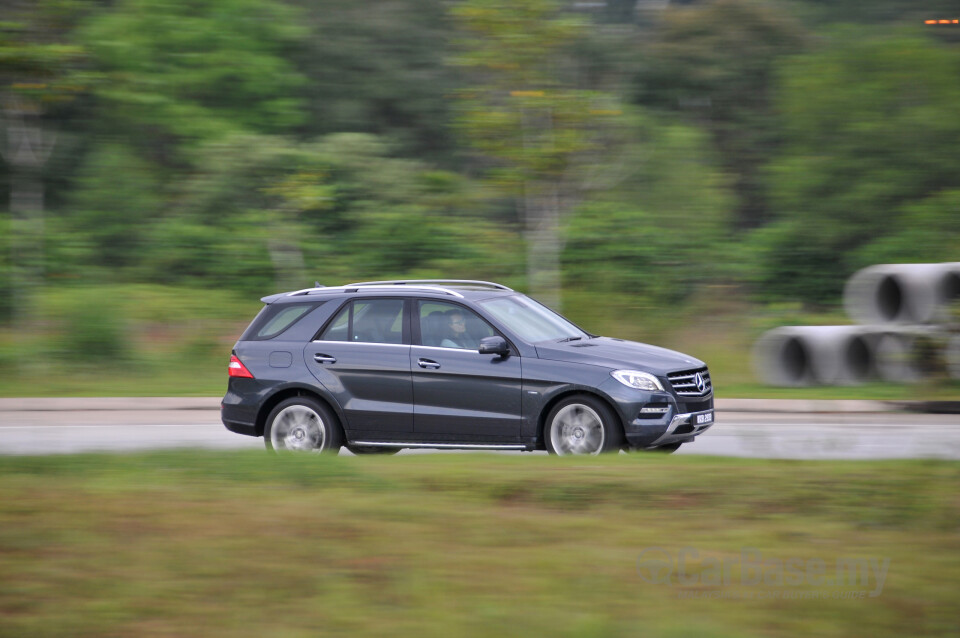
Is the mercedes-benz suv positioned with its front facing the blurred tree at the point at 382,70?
no

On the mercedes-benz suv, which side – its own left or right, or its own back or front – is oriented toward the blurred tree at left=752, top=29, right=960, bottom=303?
left

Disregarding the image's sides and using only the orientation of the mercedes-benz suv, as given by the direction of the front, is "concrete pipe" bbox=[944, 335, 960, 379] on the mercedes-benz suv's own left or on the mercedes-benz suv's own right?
on the mercedes-benz suv's own left

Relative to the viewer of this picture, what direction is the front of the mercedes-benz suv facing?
facing the viewer and to the right of the viewer

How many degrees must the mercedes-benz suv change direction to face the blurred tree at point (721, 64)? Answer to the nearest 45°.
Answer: approximately 135° to its left

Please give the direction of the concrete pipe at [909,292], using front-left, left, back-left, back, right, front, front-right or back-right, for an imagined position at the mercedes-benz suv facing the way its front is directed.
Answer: left

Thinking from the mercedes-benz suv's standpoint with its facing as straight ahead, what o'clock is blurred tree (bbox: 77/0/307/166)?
The blurred tree is roughly at 7 o'clock from the mercedes-benz suv.

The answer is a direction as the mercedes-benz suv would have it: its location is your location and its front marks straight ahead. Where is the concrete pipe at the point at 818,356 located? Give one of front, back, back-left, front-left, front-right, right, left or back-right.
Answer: left

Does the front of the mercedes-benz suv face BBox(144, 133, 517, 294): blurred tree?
no

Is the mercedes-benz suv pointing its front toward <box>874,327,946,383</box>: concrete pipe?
no

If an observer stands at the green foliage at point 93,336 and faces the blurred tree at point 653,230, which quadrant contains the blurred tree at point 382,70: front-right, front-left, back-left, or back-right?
front-left

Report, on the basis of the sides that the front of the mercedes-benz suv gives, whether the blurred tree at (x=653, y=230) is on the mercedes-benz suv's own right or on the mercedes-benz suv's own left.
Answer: on the mercedes-benz suv's own left

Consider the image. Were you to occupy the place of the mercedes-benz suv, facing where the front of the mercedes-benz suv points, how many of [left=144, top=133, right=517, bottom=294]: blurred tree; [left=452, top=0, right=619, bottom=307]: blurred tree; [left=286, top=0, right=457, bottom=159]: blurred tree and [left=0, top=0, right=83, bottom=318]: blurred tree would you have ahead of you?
0

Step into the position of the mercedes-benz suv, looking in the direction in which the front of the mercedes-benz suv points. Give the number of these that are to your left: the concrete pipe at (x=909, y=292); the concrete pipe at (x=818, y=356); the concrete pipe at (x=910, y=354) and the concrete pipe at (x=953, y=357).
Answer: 4

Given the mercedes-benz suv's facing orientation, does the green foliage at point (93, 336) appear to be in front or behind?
behind
